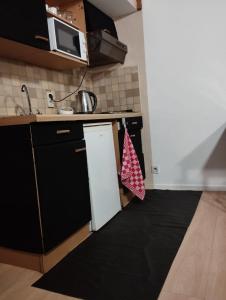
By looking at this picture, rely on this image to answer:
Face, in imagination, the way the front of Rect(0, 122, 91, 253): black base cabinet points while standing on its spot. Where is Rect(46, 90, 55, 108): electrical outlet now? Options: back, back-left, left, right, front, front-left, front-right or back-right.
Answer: back-left

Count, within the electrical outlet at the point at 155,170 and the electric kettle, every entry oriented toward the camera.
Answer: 1

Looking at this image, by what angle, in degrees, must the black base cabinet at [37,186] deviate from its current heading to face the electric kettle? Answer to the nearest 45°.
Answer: approximately 90° to its left

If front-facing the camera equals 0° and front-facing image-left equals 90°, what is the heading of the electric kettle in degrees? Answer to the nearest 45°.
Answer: approximately 90°

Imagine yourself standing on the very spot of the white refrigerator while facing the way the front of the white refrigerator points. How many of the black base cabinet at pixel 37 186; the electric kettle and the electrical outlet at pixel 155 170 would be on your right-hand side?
1

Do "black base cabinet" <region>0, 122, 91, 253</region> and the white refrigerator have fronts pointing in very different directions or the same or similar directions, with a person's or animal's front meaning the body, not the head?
same or similar directions

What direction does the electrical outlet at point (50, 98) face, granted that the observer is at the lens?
facing the viewer and to the right of the viewer

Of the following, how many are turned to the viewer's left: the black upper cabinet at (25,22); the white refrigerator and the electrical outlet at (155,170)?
0

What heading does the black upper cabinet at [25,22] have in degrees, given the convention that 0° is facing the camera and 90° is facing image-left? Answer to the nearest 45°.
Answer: approximately 315°

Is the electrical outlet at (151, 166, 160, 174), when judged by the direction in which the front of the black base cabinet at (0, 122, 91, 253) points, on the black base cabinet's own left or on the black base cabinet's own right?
on the black base cabinet's own left

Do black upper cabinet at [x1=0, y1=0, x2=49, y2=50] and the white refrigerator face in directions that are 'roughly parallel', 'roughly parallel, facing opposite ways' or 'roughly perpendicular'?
roughly parallel
